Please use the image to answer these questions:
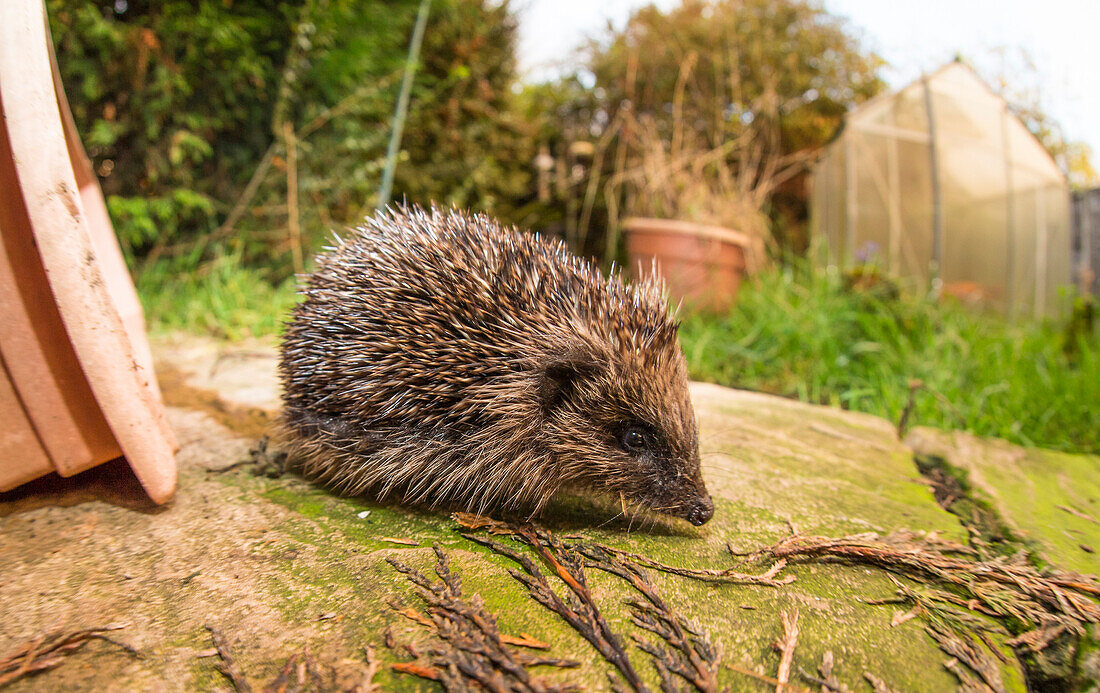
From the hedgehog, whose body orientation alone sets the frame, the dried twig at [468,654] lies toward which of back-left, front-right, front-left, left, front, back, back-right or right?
right

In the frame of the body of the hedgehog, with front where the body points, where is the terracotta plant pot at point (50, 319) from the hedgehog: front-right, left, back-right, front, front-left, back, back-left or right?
back

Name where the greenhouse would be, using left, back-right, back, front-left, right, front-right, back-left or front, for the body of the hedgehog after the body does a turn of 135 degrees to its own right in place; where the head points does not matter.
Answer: back

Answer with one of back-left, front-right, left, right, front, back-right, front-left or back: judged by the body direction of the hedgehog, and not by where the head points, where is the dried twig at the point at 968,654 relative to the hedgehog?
front-right

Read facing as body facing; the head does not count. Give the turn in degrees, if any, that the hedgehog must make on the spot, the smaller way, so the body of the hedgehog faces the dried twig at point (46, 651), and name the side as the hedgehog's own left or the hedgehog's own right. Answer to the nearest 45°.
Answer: approximately 135° to the hedgehog's own right

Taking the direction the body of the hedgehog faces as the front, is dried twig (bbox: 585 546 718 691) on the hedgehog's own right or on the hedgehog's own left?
on the hedgehog's own right

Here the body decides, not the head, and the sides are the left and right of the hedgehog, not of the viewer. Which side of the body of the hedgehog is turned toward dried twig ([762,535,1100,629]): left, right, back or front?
front

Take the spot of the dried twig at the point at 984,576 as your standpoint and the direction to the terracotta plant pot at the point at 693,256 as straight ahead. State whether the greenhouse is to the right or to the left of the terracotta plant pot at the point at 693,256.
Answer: right

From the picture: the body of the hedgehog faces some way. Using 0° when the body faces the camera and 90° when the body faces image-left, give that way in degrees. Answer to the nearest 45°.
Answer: approximately 270°

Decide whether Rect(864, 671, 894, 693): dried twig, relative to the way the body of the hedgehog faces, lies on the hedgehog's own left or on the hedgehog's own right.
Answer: on the hedgehog's own right

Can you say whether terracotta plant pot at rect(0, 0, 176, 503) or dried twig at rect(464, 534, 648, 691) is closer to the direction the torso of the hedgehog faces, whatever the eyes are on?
the dried twig
